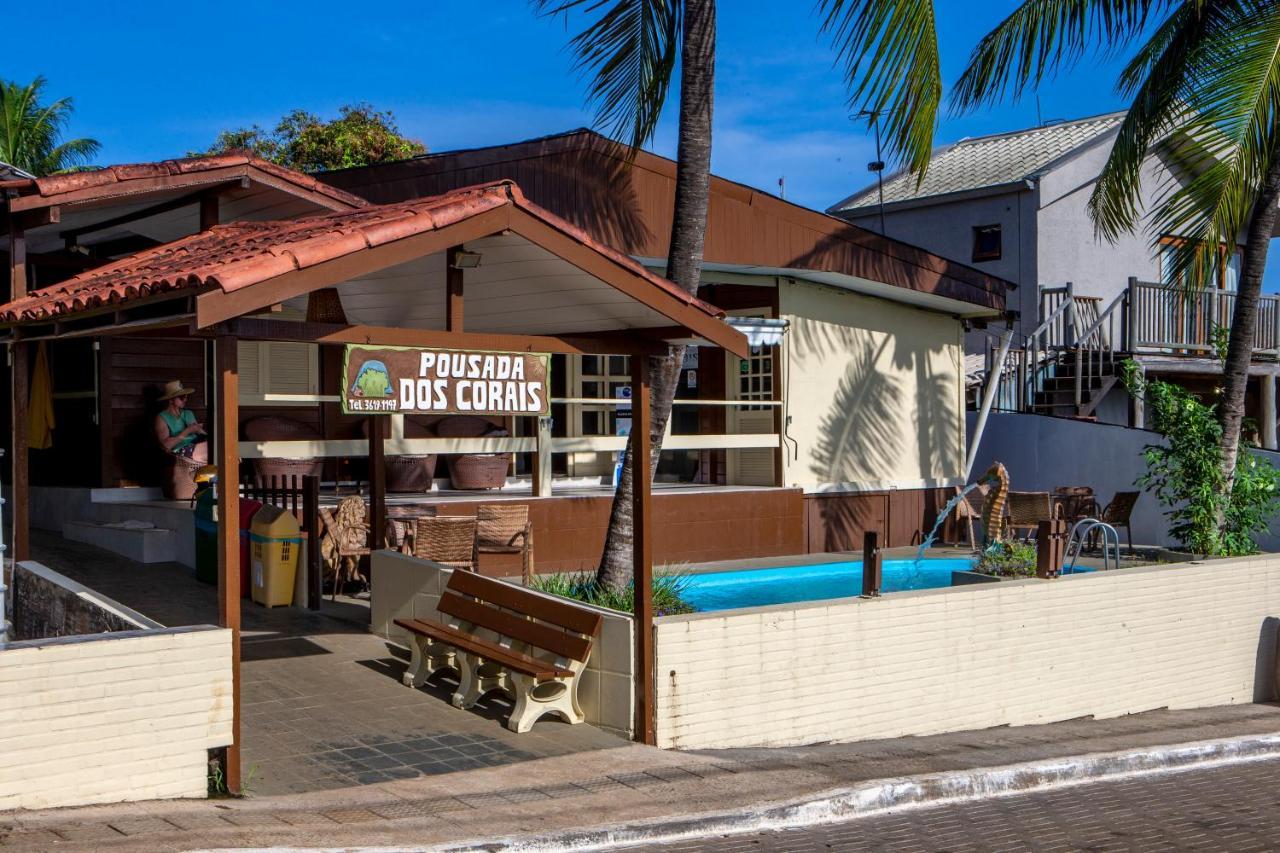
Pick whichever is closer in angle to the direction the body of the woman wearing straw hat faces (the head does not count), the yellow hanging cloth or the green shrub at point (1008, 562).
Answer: the green shrub

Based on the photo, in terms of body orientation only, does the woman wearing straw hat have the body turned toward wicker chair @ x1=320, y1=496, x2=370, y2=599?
yes

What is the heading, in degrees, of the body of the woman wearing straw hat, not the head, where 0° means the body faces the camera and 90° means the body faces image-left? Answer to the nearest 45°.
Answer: approximately 315°

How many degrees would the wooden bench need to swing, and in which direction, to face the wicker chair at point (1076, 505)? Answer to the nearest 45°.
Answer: approximately 180°

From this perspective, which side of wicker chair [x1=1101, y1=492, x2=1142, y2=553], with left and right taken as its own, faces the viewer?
left

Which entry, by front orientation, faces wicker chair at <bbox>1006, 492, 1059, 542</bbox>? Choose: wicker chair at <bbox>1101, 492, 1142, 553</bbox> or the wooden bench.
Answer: the wicker chair at <bbox>1101, 492, 1142, 553</bbox>

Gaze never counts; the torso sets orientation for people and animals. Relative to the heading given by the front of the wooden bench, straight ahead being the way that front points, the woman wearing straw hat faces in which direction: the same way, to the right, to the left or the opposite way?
to the left

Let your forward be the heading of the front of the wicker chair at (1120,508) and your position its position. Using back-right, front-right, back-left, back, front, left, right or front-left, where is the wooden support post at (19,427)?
front-left

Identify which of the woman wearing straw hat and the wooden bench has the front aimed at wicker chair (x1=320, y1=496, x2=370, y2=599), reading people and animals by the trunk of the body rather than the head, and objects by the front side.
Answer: the woman wearing straw hat

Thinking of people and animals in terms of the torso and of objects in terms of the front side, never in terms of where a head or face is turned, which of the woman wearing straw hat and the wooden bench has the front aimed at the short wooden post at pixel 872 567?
the woman wearing straw hat

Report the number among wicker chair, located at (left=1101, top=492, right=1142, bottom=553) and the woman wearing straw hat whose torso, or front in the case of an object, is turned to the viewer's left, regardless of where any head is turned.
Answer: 1

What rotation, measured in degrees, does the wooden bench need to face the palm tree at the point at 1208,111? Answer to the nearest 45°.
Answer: approximately 180°

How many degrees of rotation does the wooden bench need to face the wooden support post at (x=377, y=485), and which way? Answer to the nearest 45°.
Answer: approximately 135° to its right

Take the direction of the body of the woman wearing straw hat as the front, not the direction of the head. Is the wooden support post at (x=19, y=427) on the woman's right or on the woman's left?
on the woman's right

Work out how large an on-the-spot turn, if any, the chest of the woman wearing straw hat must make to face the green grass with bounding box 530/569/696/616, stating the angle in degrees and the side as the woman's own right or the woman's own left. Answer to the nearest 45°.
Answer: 0° — they already face it
